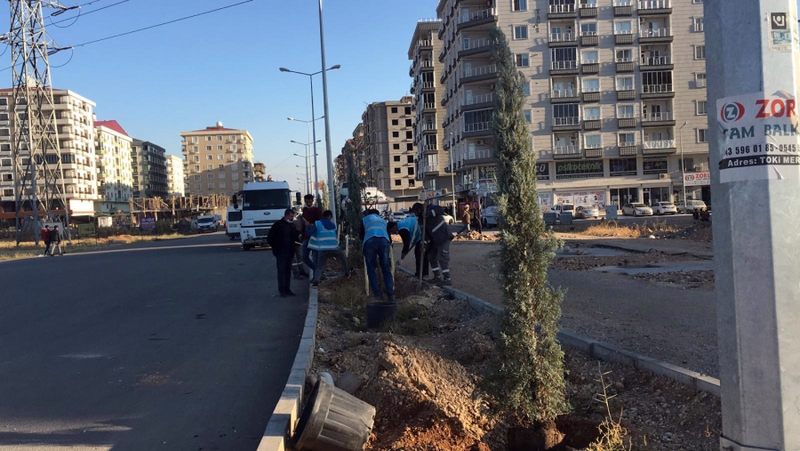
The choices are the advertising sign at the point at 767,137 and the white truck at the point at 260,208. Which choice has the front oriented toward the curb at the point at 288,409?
the white truck

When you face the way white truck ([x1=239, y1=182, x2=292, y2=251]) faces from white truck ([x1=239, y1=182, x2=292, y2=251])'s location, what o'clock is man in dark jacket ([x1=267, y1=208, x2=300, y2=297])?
The man in dark jacket is roughly at 12 o'clock from the white truck.

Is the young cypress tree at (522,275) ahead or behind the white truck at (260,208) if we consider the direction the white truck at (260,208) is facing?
ahead

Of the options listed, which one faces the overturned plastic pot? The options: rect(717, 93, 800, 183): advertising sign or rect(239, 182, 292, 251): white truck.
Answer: the white truck

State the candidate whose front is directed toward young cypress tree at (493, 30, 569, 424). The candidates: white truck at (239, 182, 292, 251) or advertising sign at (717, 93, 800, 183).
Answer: the white truck

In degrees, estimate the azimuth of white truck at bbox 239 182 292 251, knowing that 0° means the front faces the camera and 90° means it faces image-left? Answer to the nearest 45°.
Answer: approximately 0°

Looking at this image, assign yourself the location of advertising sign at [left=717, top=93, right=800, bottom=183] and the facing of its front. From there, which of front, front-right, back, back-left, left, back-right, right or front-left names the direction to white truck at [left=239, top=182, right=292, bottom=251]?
back-right

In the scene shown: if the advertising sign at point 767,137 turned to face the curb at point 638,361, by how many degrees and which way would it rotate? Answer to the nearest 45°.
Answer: approximately 180°

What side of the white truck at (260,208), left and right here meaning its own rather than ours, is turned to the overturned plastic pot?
front

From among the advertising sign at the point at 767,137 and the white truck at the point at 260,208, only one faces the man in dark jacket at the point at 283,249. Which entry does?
the white truck

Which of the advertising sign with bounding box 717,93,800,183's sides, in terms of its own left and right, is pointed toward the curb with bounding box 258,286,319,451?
right

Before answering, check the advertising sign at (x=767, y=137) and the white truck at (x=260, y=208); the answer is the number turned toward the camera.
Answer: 2

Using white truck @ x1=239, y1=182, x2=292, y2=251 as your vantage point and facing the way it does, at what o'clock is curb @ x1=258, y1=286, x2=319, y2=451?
The curb is roughly at 12 o'clock from the white truck.
